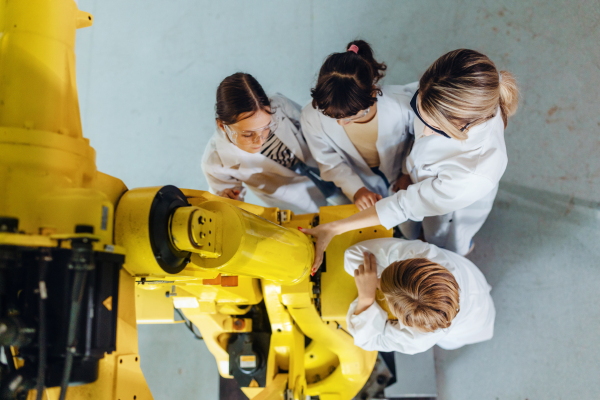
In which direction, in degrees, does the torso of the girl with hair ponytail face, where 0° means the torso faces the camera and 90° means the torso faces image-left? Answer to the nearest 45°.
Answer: approximately 0°

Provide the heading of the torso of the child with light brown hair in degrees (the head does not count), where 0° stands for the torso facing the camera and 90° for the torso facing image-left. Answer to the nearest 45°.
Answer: approximately 90°

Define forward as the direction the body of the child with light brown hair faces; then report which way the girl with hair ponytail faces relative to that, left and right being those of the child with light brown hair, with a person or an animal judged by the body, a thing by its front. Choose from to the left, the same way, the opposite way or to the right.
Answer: to the left
